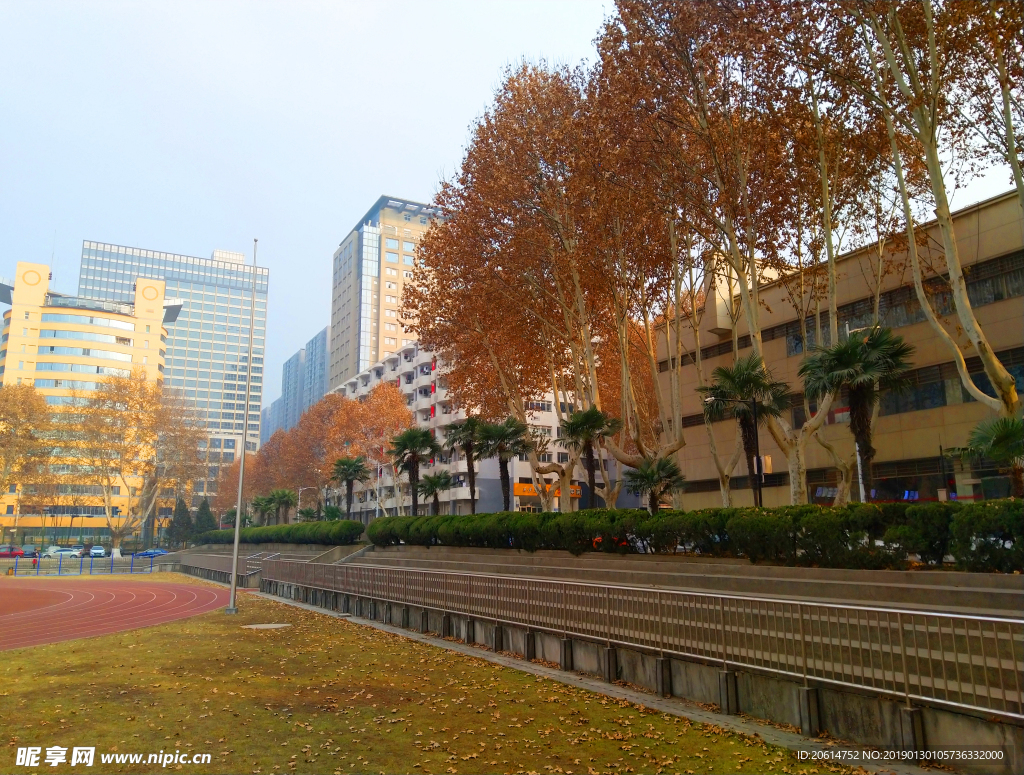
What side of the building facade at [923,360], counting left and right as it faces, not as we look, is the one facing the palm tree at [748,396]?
front

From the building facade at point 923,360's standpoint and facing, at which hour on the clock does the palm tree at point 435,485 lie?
The palm tree is roughly at 2 o'clock from the building facade.

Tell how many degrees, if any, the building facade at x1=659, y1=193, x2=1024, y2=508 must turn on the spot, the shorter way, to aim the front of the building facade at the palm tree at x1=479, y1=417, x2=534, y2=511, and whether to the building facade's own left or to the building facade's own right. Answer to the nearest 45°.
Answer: approximately 45° to the building facade's own right

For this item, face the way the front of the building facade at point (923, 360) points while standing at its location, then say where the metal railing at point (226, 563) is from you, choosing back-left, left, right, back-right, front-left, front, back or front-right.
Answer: front-right

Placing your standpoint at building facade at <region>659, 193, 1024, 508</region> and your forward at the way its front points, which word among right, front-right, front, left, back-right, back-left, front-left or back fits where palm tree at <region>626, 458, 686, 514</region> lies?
front

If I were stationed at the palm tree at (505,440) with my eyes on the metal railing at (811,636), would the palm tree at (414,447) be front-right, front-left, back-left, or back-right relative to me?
back-right

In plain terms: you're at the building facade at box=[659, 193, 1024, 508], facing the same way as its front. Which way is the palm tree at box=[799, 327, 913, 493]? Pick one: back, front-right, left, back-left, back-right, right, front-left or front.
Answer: front-left

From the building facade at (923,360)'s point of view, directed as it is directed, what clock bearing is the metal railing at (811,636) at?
The metal railing is roughly at 11 o'clock from the building facade.

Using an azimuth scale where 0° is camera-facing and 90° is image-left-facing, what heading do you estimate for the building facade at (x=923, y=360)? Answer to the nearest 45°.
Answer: approximately 45°
